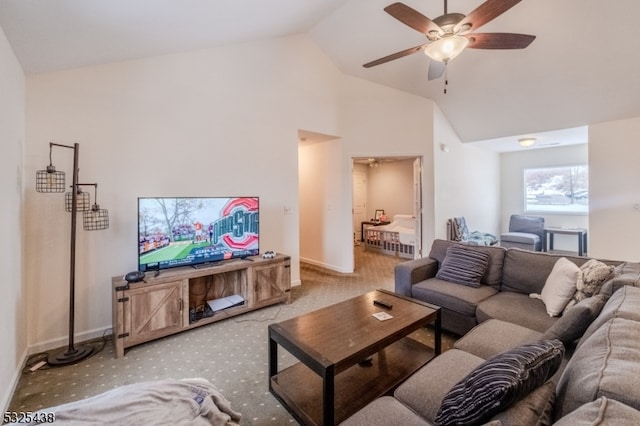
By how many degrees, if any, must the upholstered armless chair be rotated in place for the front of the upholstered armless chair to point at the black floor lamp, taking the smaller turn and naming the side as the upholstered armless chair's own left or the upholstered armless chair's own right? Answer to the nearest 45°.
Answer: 0° — it already faces it

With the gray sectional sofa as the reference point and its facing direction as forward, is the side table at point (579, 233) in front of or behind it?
behind

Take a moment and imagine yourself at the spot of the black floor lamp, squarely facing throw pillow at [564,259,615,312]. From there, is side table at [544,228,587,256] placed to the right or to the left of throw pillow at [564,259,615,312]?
left

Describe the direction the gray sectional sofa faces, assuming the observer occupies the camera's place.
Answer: facing the viewer and to the left of the viewer

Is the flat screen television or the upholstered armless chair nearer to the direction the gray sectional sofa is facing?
the flat screen television

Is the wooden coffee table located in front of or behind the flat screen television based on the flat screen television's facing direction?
in front

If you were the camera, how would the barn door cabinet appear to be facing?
facing the viewer and to the right of the viewer

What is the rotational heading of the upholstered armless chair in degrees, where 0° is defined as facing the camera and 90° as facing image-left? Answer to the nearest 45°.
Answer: approximately 45°

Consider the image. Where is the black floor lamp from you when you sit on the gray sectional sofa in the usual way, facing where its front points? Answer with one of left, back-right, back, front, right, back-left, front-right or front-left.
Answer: front-right

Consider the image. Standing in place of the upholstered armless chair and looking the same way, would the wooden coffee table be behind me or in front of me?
in front

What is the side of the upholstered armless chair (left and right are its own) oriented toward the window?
back
